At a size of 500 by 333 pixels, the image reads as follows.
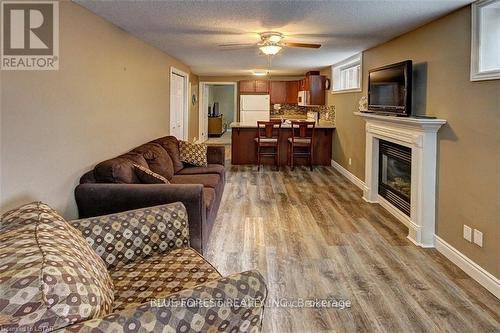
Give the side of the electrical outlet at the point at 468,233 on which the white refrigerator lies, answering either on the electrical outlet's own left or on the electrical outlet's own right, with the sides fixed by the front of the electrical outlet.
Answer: on the electrical outlet's own right

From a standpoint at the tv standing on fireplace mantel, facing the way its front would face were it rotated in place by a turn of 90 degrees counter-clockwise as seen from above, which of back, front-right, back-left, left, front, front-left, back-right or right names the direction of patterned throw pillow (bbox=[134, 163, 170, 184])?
right

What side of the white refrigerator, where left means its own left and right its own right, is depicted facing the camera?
front

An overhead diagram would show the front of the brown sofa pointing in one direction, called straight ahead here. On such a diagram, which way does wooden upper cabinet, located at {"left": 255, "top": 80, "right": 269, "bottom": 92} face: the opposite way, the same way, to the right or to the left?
to the right

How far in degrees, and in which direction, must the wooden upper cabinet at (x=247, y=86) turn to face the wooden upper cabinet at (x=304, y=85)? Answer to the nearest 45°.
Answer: approximately 45° to its left

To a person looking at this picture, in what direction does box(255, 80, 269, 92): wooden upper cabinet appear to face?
facing the viewer

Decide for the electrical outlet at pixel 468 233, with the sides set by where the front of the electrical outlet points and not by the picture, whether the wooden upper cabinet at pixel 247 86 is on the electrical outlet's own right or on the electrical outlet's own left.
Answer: on the electrical outlet's own right

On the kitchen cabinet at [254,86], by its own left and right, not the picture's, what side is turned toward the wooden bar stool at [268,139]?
front

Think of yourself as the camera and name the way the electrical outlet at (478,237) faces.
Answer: facing the viewer and to the left of the viewer

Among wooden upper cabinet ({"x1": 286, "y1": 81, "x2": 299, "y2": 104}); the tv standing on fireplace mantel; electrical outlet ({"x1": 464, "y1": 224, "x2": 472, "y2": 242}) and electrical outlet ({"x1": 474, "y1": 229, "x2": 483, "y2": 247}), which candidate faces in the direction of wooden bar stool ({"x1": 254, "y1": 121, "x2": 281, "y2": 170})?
the wooden upper cabinet

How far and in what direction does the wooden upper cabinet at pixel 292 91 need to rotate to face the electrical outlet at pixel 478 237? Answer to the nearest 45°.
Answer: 0° — it already faces it

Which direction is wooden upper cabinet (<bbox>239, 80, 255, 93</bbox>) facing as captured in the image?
toward the camera

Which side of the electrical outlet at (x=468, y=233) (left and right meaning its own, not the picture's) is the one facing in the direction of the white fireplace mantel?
right
